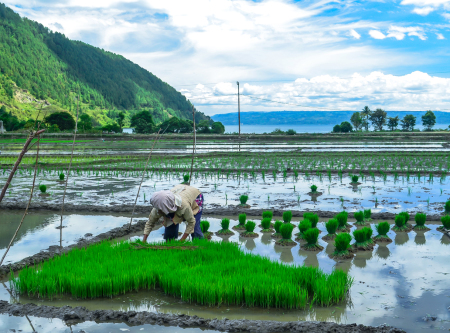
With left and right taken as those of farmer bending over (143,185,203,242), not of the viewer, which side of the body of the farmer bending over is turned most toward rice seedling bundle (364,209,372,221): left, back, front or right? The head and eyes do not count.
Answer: back

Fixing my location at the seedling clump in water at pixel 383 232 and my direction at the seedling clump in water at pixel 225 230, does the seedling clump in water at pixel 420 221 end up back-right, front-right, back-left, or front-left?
back-right

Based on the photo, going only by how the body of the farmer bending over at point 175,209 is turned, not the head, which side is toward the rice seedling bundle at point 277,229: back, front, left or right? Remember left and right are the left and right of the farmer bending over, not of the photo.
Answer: back

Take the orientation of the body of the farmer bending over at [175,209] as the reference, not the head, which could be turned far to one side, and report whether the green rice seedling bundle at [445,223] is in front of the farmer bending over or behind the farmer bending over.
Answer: behind

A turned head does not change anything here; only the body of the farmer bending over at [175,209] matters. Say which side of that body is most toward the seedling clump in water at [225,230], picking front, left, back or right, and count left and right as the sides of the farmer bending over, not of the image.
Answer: back

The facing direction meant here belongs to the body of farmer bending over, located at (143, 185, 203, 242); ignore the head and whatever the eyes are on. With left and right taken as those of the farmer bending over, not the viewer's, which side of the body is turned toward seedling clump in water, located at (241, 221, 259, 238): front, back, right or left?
back

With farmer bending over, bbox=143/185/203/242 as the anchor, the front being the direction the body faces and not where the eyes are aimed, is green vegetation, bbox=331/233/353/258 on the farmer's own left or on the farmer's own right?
on the farmer's own left

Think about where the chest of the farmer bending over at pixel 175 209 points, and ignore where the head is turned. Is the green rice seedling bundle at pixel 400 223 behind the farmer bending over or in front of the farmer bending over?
behind

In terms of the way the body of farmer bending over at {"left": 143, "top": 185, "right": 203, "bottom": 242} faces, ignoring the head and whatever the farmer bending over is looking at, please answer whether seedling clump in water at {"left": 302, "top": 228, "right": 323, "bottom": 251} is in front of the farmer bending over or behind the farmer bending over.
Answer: behind

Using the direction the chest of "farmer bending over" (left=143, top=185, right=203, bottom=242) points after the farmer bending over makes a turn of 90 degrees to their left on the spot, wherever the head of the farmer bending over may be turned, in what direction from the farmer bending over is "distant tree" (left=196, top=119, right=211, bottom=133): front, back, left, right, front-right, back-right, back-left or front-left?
back-left

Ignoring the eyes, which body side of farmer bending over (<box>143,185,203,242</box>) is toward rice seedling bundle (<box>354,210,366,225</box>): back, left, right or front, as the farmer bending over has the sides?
back

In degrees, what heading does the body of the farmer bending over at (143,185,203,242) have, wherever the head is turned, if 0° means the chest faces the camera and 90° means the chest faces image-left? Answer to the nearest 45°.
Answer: approximately 45°
